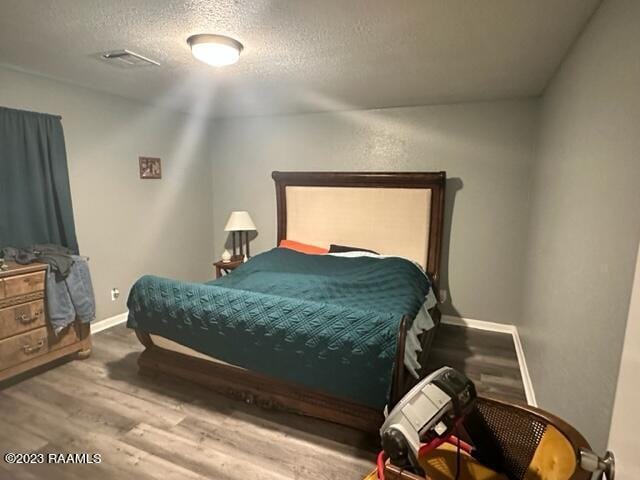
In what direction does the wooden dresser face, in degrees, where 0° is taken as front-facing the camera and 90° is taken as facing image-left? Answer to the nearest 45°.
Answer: approximately 315°

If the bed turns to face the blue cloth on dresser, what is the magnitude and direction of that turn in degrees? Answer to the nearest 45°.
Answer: approximately 45° to its right

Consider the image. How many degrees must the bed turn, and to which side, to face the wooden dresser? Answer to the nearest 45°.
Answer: approximately 45° to its right

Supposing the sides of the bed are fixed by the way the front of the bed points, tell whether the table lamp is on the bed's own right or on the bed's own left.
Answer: on the bed's own right

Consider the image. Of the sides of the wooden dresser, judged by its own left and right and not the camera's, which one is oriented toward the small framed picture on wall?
left

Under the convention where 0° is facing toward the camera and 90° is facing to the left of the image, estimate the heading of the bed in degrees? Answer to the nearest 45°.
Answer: approximately 45°

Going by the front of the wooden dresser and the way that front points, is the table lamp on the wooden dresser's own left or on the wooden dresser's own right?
on the wooden dresser's own left
